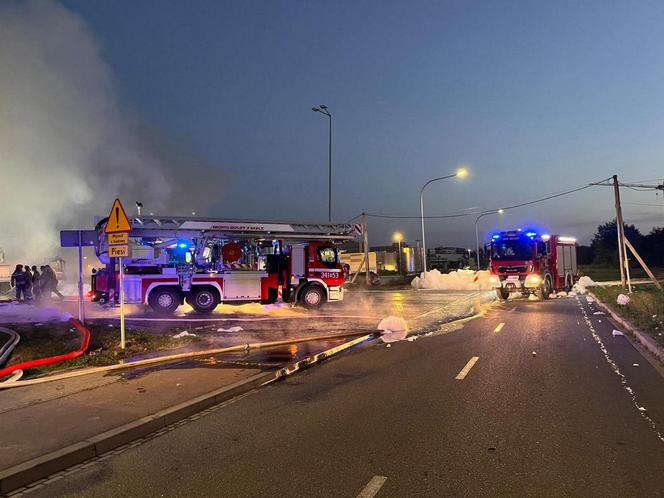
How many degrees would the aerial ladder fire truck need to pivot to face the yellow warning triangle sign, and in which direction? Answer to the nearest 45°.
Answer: approximately 90° to its right

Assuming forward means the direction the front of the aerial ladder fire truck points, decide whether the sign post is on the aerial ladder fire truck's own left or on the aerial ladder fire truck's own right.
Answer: on the aerial ladder fire truck's own right

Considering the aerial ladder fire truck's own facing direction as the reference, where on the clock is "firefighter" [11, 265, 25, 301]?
The firefighter is roughly at 7 o'clock from the aerial ladder fire truck.

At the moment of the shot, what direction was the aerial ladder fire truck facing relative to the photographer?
facing to the right of the viewer

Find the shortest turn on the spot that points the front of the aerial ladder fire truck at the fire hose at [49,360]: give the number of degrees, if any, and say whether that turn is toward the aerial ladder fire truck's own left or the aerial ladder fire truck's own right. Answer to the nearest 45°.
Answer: approximately 90° to the aerial ladder fire truck's own right
